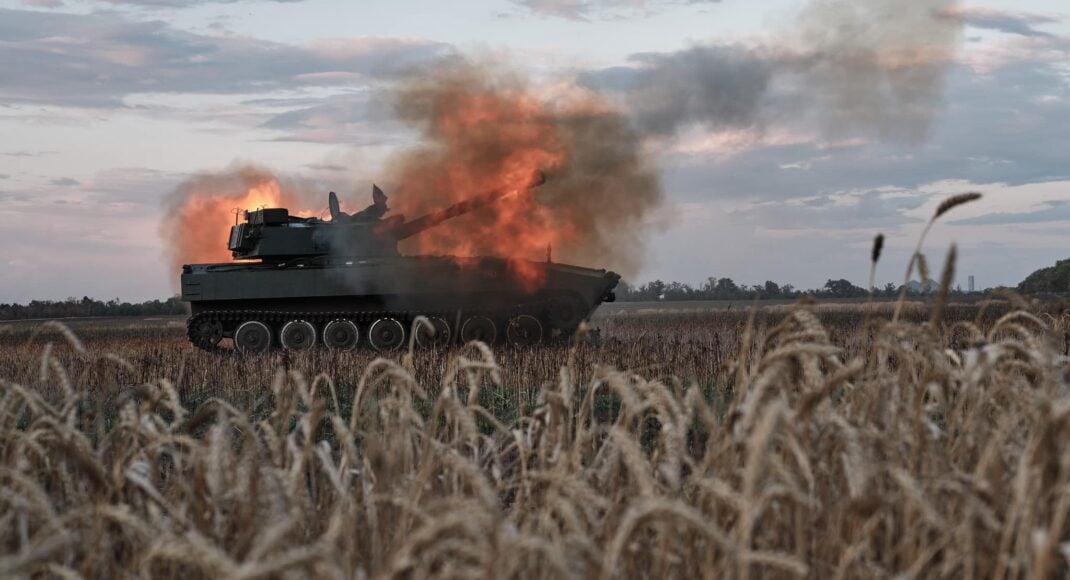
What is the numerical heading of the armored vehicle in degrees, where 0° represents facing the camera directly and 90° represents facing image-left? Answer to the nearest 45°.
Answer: approximately 270°
